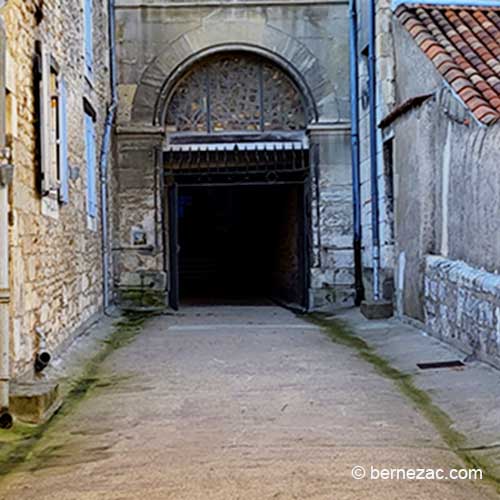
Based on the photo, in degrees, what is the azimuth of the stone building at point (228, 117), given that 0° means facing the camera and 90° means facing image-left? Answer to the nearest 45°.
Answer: approximately 0°

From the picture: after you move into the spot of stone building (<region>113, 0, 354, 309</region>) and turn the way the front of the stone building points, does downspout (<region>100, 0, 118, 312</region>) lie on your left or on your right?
on your right

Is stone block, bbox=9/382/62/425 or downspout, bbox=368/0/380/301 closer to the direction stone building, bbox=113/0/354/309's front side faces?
the stone block

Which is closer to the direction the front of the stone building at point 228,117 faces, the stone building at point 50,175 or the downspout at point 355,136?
the stone building

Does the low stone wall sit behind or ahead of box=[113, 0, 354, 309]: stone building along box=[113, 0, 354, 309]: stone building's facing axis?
ahead

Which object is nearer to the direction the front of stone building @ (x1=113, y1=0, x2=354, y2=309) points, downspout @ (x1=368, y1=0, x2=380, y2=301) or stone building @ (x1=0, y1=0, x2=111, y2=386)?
the stone building

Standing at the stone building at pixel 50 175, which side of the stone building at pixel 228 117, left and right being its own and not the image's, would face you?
front

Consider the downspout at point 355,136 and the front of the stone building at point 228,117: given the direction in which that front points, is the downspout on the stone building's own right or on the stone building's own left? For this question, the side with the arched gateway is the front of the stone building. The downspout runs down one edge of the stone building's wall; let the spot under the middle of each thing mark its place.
on the stone building's own left

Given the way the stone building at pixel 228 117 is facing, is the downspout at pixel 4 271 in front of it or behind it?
in front

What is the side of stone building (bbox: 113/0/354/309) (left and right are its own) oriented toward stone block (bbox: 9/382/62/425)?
front

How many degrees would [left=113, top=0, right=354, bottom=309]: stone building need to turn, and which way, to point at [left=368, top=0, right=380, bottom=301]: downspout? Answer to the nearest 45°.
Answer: approximately 45° to its left

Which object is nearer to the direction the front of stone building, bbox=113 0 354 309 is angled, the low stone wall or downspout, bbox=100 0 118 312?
the low stone wall
